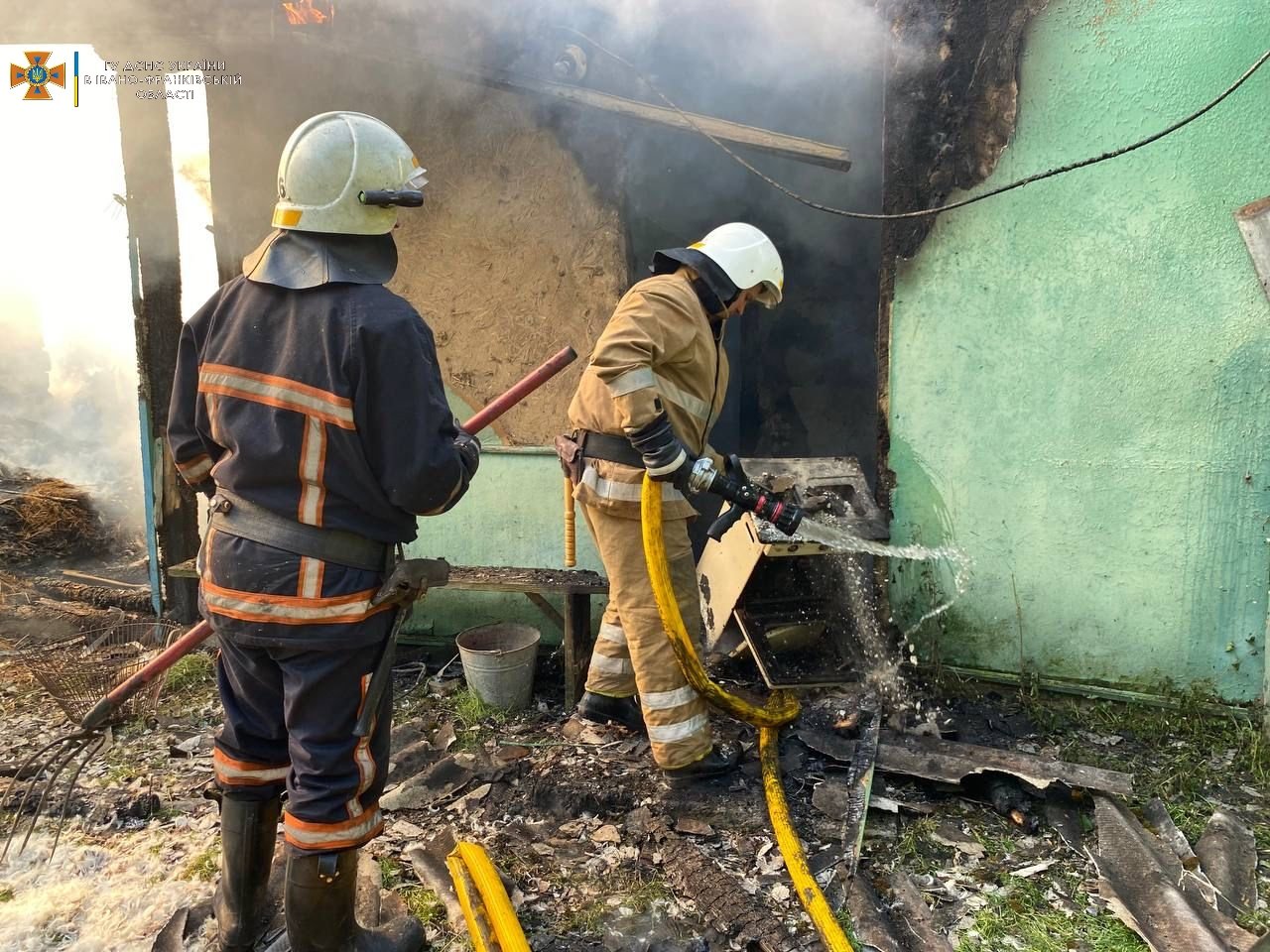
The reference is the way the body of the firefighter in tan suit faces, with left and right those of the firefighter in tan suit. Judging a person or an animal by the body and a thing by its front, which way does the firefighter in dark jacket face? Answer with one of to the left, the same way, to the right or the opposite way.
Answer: to the left

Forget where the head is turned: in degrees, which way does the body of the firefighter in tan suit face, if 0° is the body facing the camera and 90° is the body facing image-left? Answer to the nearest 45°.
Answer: approximately 270°

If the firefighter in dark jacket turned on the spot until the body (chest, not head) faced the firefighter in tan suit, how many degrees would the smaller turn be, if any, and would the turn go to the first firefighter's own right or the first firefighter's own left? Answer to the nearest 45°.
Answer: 0° — they already face them

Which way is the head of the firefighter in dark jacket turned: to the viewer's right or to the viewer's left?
to the viewer's right

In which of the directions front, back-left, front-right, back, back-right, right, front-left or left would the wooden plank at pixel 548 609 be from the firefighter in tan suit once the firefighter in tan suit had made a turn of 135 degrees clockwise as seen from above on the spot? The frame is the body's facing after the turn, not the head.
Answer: right

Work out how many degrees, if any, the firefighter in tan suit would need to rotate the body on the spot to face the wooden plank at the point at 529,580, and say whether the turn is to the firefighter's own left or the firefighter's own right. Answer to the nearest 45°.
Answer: approximately 135° to the firefighter's own left

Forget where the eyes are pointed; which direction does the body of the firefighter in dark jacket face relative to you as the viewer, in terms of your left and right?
facing away from the viewer and to the right of the viewer

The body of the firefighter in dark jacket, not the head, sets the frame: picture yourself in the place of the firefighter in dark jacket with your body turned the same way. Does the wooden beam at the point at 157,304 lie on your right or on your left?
on your left

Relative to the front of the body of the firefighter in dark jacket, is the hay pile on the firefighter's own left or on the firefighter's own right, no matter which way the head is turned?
on the firefighter's own left

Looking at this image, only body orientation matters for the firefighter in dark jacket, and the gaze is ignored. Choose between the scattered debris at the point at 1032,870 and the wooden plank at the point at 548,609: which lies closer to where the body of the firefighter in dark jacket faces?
the wooden plank

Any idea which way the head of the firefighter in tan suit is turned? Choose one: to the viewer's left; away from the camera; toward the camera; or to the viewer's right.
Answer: to the viewer's right
